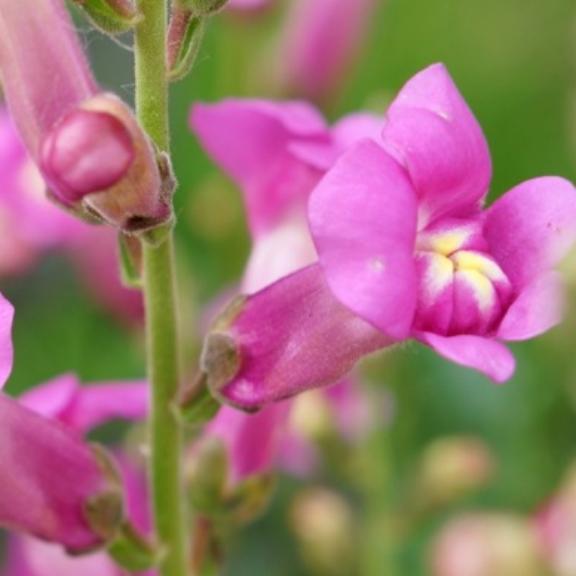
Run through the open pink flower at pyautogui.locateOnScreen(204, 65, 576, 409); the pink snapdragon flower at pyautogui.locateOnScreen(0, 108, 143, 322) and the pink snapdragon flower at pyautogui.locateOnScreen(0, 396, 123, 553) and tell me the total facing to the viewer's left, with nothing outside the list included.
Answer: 2

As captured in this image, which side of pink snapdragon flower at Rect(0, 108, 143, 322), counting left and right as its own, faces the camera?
left

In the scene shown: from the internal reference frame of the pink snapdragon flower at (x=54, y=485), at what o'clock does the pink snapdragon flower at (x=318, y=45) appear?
the pink snapdragon flower at (x=318, y=45) is roughly at 4 o'clock from the pink snapdragon flower at (x=54, y=485).

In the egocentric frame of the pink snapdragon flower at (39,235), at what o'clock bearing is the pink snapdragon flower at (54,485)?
the pink snapdragon flower at (54,485) is roughly at 9 o'clock from the pink snapdragon flower at (39,235).

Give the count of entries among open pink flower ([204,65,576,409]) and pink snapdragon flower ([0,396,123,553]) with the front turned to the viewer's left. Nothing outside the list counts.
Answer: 1

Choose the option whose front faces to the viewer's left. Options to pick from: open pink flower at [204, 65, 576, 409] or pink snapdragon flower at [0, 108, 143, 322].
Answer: the pink snapdragon flower

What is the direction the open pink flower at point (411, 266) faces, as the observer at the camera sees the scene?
facing the viewer and to the right of the viewer

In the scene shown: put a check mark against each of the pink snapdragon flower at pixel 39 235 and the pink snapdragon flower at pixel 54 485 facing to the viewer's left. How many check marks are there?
2

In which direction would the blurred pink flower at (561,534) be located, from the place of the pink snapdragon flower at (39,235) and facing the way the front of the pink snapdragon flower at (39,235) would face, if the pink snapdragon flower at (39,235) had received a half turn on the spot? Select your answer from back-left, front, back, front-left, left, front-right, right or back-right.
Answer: front-right

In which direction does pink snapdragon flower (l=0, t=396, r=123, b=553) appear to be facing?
to the viewer's left
